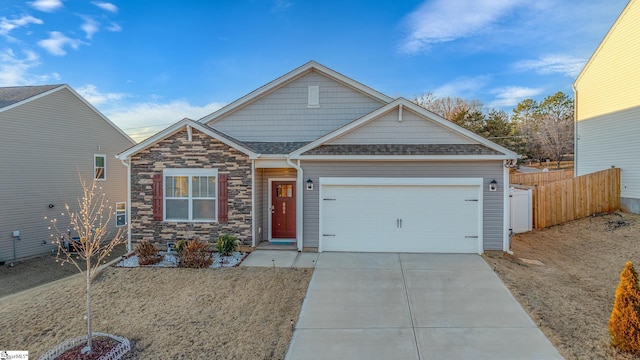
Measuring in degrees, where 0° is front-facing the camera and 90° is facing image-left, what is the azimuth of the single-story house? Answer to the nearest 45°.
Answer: approximately 0°

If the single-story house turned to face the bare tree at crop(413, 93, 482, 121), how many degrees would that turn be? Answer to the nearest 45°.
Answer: approximately 135° to its left

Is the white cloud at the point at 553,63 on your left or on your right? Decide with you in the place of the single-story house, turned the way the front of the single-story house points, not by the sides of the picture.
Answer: on your left

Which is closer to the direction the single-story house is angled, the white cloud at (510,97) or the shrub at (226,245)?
the shrub

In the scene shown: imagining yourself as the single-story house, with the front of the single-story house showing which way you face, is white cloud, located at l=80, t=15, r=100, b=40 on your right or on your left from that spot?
on your right

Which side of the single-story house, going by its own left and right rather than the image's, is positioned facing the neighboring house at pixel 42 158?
right
